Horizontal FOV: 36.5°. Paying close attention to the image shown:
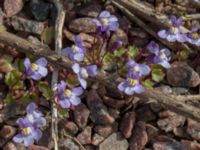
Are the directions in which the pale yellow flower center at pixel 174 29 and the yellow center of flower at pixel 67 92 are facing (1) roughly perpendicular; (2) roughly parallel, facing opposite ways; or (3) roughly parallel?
roughly parallel

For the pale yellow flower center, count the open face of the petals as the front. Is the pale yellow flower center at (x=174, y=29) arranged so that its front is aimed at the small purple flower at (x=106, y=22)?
no

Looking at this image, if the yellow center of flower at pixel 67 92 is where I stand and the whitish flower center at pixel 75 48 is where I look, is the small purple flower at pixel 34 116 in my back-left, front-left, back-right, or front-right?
back-left

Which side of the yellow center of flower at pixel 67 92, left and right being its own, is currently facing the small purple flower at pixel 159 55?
left

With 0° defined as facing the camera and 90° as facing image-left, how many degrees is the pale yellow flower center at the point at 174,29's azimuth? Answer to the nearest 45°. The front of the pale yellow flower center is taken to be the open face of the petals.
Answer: approximately 0°

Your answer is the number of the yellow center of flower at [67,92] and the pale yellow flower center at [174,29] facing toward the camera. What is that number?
2

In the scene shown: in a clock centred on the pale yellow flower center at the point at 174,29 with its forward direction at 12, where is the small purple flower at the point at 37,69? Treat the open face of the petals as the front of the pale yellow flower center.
The small purple flower is roughly at 2 o'clock from the pale yellow flower center.

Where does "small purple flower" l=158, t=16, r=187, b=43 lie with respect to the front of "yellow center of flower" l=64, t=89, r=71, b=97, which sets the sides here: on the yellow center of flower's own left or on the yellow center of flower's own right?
on the yellow center of flower's own left

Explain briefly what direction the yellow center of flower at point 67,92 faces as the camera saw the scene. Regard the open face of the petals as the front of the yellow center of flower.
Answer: facing the viewer

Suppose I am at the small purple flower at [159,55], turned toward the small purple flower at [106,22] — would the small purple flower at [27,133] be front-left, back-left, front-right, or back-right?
front-left

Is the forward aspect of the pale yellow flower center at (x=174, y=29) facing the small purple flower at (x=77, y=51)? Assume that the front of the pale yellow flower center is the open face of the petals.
no
